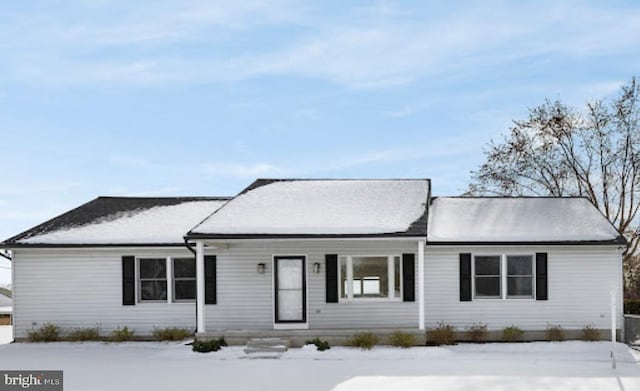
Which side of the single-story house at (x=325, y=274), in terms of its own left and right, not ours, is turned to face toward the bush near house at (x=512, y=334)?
left

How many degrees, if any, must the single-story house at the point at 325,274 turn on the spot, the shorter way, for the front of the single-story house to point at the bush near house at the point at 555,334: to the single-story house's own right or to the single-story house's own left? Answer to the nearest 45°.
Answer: approximately 90° to the single-story house's own left

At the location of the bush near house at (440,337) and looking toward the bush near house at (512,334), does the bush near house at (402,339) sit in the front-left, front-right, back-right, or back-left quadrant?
back-right

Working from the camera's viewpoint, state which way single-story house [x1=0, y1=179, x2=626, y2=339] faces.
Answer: facing the viewer

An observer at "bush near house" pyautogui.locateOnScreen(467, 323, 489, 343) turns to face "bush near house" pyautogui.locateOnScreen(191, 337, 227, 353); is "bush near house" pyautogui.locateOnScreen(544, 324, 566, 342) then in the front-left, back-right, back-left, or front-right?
back-left

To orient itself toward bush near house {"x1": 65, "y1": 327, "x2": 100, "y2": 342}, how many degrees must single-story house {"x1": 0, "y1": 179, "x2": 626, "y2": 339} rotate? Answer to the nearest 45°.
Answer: approximately 90° to its right

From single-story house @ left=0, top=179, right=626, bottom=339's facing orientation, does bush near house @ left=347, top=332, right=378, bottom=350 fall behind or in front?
in front

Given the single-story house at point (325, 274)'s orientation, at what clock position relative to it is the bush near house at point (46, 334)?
The bush near house is roughly at 3 o'clock from the single-story house.

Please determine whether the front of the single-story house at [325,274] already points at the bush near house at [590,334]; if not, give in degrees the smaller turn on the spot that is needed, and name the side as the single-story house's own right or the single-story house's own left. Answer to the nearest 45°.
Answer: approximately 90° to the single-story house's own left
